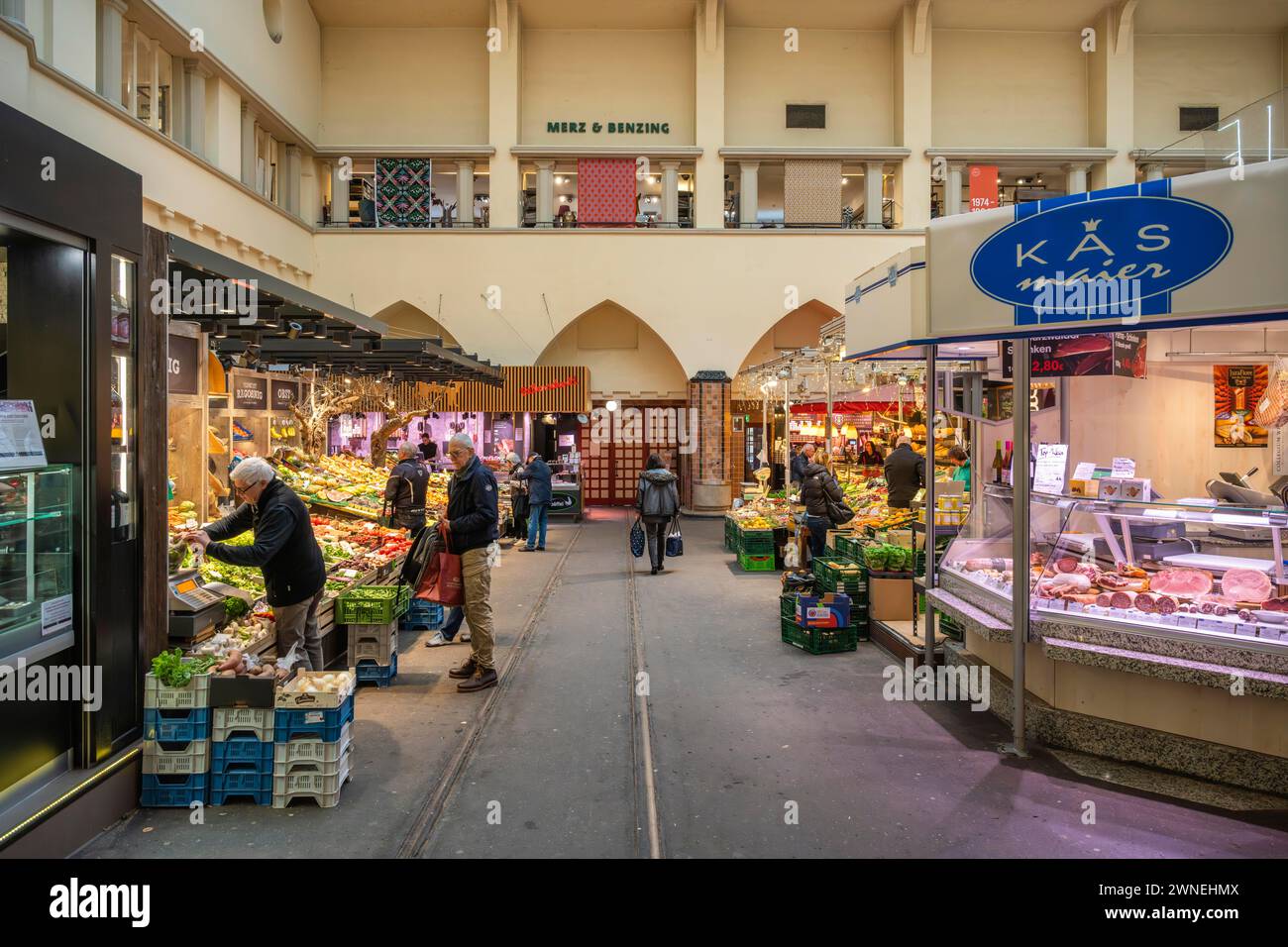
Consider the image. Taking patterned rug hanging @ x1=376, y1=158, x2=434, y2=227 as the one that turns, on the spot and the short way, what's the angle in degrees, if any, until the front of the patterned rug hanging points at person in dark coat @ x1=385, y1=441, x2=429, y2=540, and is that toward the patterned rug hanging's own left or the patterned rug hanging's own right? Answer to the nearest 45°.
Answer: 0° — it already faces them

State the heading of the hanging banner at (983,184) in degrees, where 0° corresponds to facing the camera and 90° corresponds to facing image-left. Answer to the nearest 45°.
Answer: approximately 0°

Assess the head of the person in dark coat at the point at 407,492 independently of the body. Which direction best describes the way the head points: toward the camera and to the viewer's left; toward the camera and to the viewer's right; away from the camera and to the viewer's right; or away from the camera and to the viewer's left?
away from the camera and to the viewer's left

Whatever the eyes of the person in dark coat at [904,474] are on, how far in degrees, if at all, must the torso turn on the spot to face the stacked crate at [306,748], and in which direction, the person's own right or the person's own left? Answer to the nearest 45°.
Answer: approximately 180°

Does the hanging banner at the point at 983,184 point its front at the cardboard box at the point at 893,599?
yes

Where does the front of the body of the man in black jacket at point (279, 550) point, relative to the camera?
to the viewer's left

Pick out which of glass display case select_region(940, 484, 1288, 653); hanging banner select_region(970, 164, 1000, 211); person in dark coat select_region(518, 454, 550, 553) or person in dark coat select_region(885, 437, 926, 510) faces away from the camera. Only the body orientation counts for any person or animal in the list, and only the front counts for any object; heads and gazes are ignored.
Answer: person in dark coat select_region(885, 437, 926, 510)

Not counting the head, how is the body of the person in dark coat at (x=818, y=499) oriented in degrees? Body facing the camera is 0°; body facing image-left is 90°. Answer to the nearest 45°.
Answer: approximately 225°

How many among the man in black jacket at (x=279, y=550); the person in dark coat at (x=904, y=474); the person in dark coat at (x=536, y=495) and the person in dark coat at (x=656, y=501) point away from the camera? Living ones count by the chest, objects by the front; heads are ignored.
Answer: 2

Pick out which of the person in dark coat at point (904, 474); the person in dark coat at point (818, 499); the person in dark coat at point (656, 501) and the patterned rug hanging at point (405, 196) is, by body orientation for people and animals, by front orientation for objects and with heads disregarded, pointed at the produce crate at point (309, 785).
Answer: the patterned rug hanging

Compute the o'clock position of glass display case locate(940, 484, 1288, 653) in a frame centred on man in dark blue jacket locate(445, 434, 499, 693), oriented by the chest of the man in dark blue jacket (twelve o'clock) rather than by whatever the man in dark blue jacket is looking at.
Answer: The glass display case is roughly at 7 o'clock from the man in dark blue jacket.
